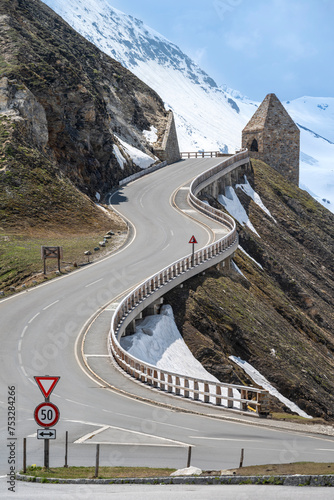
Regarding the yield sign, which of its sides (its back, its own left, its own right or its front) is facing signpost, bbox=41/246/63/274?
back

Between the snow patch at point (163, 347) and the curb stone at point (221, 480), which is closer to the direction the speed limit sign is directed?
the curb stone

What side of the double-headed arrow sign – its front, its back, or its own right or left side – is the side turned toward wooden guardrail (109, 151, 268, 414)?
back

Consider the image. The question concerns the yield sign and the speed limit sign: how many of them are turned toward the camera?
2

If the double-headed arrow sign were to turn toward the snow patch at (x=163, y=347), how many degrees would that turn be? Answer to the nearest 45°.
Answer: approximately 180°

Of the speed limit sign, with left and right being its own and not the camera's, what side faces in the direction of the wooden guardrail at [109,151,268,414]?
back

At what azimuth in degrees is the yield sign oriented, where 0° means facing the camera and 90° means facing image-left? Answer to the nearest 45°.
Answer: approximately 0°

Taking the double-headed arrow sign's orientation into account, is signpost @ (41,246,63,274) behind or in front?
behind

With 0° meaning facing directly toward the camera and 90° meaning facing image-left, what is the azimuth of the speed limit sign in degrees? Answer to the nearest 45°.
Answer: approximately 0°
